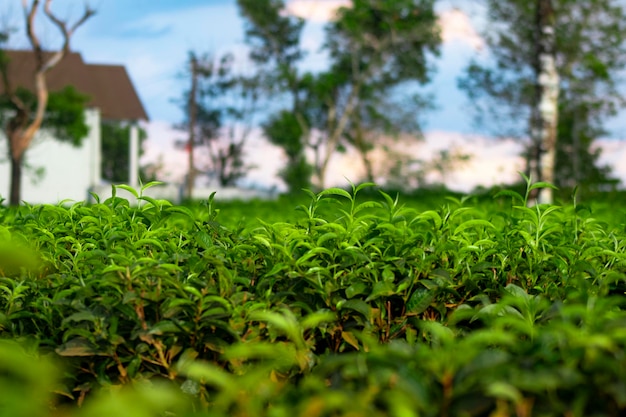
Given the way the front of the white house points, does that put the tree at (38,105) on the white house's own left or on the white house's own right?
on the white house's own right
